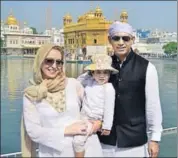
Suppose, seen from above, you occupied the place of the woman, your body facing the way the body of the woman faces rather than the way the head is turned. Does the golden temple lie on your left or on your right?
on your left

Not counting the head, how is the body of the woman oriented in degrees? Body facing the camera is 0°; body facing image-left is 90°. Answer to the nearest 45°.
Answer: approximately 315°

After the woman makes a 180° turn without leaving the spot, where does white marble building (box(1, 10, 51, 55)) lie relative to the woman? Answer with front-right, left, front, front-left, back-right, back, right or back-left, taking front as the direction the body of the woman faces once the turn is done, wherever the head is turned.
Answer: front-right
